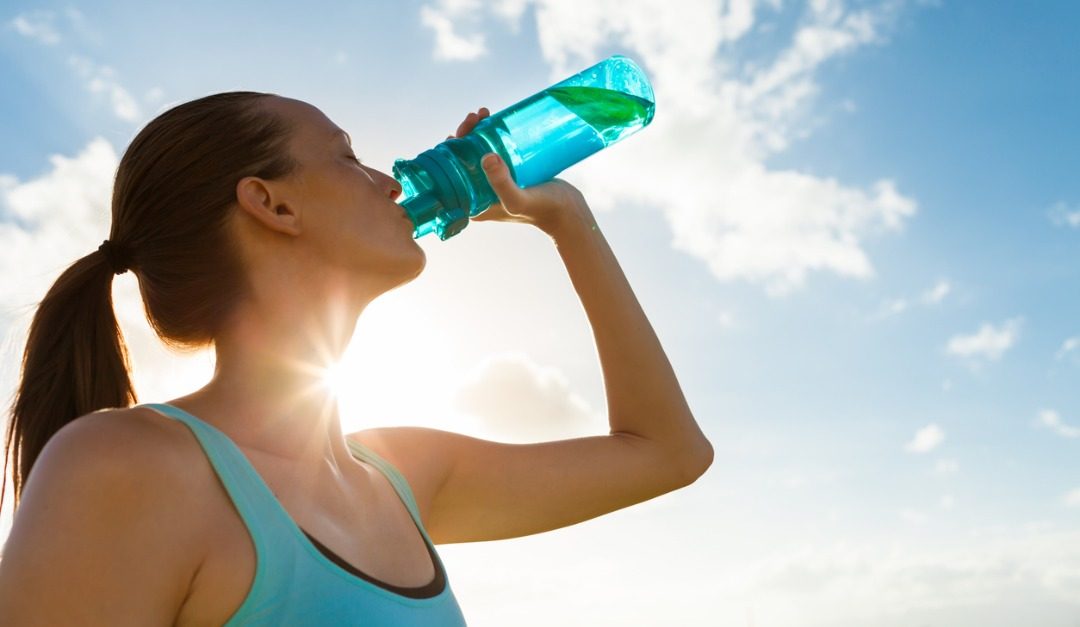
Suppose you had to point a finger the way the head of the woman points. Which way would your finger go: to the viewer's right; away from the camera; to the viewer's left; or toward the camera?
to the viewer's right

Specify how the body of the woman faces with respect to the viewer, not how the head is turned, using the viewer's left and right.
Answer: facing the viewer and to the right of the viewer
